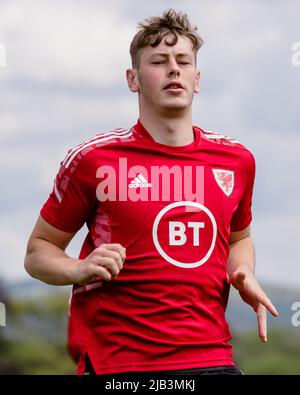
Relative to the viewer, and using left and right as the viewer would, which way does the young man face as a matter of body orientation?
facing the viewer and to the right of the viewer
